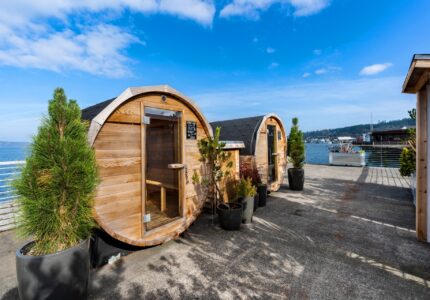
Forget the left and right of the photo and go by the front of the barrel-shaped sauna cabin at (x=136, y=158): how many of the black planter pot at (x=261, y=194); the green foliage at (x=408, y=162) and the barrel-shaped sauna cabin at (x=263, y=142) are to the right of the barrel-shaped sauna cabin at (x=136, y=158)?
0

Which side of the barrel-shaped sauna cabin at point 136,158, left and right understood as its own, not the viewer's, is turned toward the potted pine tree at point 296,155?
left

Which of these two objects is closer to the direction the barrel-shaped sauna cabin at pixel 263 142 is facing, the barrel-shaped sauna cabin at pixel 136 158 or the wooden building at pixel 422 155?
the wooden building

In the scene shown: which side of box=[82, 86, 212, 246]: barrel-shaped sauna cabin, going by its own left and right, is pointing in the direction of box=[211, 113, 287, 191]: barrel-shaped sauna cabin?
left

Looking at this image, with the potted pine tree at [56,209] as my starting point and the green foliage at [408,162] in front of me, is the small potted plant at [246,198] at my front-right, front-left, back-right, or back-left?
front-left

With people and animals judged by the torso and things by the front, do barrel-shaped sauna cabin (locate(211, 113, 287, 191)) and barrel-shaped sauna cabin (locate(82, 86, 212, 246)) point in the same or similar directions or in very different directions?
same or similar directions

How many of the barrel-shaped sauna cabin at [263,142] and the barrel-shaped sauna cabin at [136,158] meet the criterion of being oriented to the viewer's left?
0

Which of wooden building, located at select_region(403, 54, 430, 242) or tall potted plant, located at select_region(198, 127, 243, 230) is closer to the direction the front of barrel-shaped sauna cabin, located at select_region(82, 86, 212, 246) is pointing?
the wooden building

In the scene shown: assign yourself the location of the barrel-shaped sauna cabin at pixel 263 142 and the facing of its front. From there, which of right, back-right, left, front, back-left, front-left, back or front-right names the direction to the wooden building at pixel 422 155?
front

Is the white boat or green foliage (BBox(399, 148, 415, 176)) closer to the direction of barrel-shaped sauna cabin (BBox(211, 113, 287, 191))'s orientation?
the green foliage

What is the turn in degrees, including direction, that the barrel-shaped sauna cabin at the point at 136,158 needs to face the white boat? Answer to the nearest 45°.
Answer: approximately 90° to its left

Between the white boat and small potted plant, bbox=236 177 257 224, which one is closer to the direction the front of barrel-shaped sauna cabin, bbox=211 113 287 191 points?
the small potted plant

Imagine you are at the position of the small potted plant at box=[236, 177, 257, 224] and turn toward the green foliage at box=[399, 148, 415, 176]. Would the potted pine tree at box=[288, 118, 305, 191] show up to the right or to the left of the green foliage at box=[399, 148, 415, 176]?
left
